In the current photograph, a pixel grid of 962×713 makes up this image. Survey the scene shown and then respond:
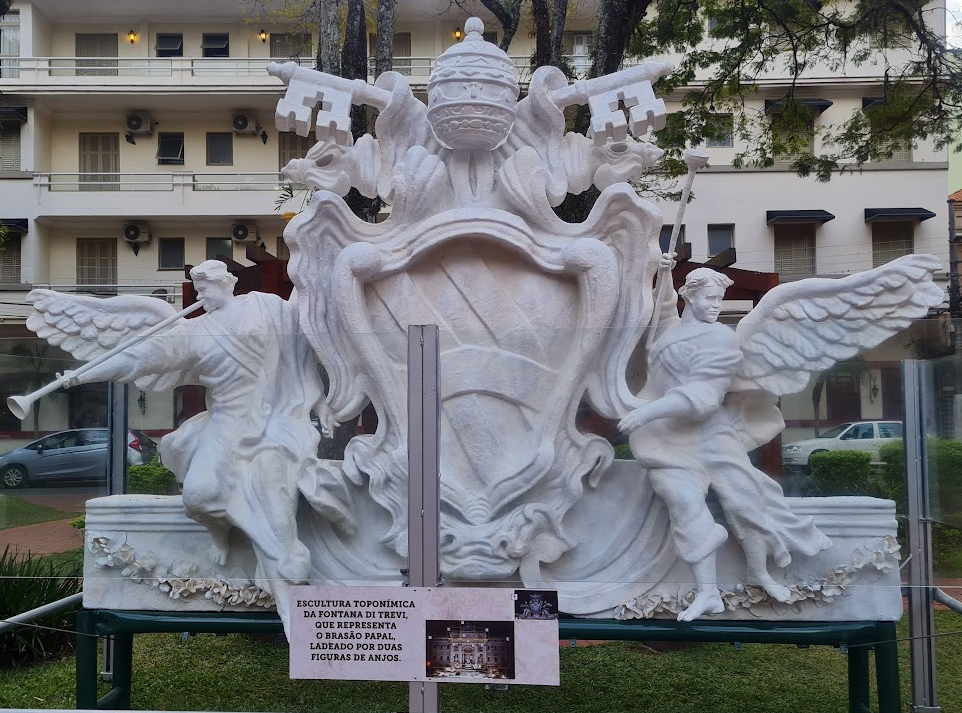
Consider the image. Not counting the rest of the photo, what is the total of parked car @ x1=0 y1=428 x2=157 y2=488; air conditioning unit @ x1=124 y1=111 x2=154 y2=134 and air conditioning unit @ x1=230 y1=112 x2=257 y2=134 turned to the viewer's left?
1

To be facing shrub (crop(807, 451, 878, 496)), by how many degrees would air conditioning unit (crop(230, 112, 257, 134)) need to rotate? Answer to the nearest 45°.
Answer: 0° — it already faces it

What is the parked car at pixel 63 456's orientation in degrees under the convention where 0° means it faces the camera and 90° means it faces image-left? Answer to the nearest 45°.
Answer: approximately 90°

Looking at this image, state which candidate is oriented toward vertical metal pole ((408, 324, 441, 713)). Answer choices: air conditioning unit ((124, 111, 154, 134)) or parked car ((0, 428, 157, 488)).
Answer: the air conditioning unit

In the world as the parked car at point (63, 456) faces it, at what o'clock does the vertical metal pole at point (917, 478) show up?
The vertical metal pole is roughly at 7 o'clock from the parked car.

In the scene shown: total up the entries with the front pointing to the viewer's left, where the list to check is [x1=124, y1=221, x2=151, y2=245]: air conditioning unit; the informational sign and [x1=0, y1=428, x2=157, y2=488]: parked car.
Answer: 1

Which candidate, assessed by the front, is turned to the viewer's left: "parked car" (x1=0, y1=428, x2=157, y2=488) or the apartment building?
the parked car

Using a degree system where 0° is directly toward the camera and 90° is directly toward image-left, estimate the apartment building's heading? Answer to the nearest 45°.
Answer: approximately 0°

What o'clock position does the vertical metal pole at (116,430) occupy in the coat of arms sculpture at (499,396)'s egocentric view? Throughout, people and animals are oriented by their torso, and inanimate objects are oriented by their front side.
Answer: The vertical metal pole is roughly at 3 o'clock from the coat of arms sculpture.

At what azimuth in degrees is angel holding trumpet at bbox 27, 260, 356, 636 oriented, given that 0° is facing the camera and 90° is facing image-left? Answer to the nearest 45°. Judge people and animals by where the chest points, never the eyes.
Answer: approximately 45°

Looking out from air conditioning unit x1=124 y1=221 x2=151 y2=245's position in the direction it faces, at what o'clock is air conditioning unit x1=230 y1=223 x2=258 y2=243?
air conditioning unit x1=230 y1=223 x2=258 y2=243 is roughly at 10 o'clock from air conditioning unit x1=124 y1=221 x2=151 y2=245.

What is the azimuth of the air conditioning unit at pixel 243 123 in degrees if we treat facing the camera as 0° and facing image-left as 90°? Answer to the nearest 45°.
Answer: approximately 0°

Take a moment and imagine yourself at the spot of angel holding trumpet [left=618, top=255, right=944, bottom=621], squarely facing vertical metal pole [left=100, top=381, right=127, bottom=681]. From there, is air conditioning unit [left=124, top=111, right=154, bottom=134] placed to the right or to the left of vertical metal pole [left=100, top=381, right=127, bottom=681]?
right

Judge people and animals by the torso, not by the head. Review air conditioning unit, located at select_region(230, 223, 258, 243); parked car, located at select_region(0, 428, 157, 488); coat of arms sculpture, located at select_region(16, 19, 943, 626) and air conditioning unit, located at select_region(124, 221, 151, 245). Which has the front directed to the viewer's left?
the parked car
